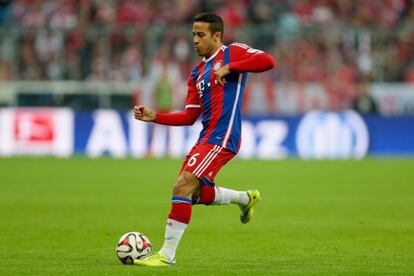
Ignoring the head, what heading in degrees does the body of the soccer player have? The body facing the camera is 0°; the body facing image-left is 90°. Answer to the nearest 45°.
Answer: approximately 45°
